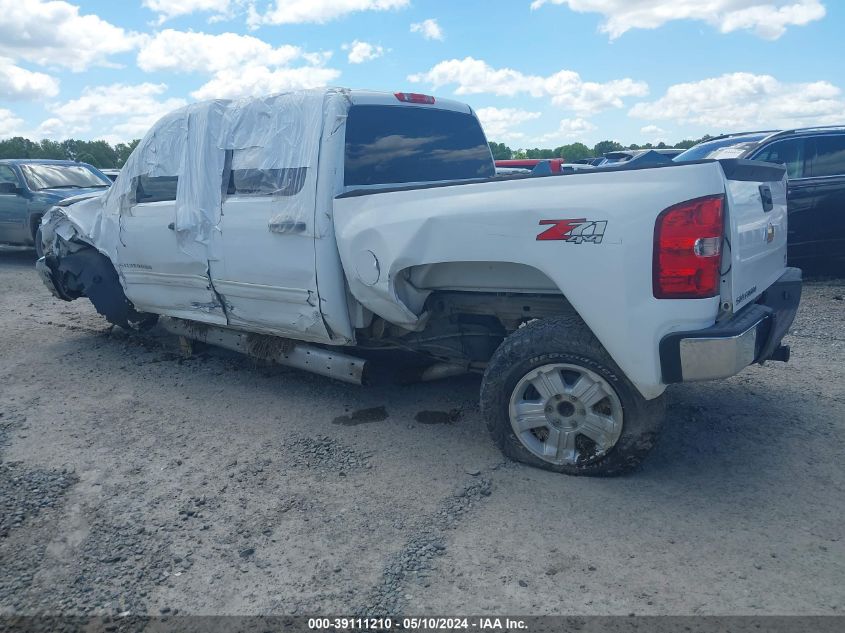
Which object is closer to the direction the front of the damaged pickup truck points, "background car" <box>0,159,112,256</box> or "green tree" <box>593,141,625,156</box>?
the background car

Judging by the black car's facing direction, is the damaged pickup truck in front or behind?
in front

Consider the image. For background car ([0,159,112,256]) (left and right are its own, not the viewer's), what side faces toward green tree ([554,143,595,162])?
left

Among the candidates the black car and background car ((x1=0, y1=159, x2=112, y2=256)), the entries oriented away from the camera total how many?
0

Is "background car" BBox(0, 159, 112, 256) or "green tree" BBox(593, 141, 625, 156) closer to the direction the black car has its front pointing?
the background car

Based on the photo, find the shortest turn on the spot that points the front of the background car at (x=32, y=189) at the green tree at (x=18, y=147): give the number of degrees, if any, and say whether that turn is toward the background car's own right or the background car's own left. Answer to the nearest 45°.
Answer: approximately 135° to the background car's own left

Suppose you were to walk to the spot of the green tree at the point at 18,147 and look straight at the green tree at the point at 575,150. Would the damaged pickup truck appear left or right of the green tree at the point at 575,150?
right

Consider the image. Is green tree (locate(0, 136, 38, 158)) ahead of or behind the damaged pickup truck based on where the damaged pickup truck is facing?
ahead

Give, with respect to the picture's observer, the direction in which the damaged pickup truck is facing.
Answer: facing away from the viewer and to the left of the viewer

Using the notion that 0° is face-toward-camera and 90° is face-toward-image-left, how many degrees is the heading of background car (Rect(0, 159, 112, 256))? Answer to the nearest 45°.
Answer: approximately 315°

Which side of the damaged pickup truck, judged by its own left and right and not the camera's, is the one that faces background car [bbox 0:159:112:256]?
front
